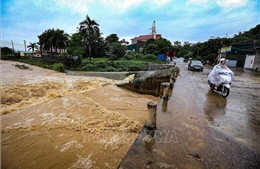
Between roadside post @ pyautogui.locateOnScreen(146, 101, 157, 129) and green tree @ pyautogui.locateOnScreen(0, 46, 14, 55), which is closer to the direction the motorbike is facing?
the roadside post

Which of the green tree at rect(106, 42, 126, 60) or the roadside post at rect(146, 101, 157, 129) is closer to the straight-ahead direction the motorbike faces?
the roadside post

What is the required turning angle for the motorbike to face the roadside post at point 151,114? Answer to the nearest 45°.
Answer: approximately 45° to its right

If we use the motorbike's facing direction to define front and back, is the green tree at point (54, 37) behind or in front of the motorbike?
behind

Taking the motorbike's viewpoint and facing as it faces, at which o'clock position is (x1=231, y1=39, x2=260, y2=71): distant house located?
The distant house is roughly at 8 o'clock from the motorbike.

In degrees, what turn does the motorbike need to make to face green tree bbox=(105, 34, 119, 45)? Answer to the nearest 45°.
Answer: approximately 180°

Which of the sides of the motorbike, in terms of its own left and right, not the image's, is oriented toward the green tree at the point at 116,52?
back

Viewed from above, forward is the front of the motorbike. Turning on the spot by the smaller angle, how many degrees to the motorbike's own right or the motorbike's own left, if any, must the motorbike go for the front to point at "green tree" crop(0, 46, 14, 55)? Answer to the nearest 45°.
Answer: approximately 135° to the motorbike's own right
